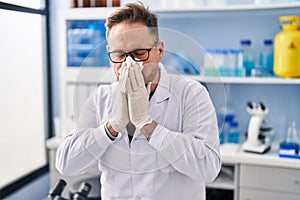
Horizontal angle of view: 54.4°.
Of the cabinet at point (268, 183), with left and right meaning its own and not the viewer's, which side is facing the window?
right

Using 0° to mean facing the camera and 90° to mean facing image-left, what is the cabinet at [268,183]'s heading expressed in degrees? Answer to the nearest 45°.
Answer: approximately 0°
